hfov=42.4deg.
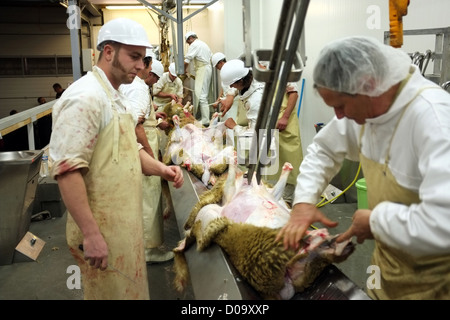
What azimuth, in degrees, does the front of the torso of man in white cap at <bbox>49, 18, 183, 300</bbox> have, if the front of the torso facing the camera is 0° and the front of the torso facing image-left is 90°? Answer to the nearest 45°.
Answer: approximately 315°

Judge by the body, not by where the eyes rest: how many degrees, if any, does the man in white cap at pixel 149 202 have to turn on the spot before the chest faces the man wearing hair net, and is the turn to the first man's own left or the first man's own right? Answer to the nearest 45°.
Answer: approximately 90° to the first man's own right

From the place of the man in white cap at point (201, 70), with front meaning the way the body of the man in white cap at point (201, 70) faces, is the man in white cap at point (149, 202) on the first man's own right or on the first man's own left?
on the first man's own left

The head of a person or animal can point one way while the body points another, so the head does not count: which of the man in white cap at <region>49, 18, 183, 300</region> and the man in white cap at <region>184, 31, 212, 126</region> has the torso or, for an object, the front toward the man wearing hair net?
the man in white cap at <region>49, 18, 183, 300</region>

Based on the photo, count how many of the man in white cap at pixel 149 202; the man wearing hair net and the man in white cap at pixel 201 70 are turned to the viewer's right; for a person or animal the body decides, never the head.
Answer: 1

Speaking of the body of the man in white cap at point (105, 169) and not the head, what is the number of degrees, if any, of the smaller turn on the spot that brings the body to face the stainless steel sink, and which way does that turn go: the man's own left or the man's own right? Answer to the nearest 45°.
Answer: approximately 135° to the man's own left

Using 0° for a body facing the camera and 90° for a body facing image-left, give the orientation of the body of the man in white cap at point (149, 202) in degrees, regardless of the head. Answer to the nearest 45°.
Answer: approximately 270°

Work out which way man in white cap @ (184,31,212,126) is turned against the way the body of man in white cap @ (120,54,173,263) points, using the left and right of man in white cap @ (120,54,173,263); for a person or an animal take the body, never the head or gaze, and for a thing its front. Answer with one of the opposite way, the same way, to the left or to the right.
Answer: the opposite way

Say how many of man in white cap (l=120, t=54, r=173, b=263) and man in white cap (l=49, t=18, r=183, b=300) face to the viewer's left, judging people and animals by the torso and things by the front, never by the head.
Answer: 0

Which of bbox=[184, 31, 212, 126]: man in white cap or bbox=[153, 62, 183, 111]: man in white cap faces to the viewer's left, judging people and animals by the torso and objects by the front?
bbox=[184, 31, 212, 126]: man in white cap

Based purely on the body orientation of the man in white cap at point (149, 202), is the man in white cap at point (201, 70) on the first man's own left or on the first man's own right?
on the first man's own left

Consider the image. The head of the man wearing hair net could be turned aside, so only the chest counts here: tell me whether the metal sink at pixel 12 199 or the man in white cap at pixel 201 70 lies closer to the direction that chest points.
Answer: the metal sink

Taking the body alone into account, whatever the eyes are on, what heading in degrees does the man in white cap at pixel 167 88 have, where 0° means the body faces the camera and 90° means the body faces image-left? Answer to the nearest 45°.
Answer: approximately 315°
